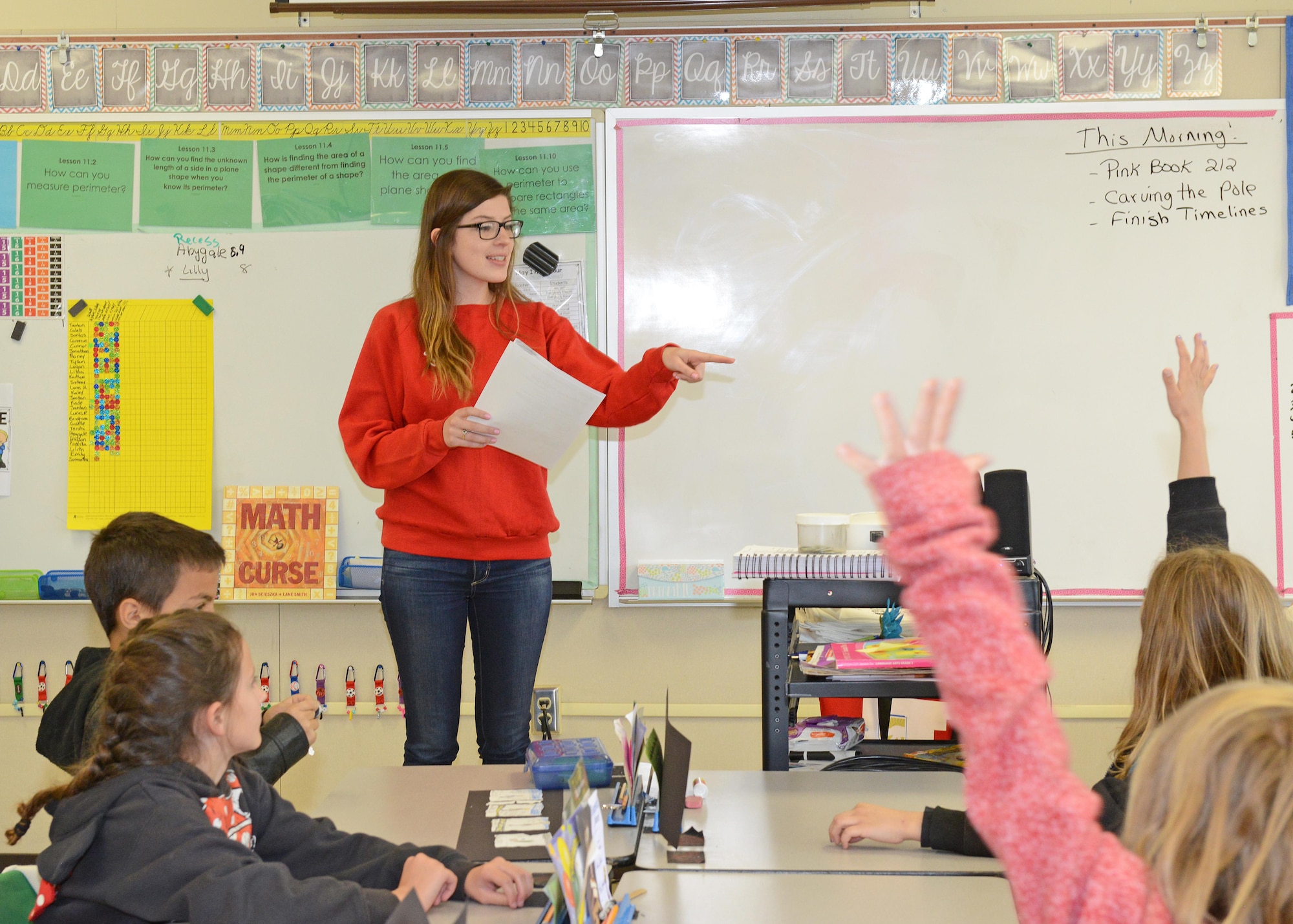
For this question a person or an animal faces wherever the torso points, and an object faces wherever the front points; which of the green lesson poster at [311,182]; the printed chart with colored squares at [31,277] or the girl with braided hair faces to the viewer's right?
the girl with braided hair

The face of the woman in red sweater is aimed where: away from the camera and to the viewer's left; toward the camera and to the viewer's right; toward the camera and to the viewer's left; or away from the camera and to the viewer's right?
toward the camera and to the viewer's right

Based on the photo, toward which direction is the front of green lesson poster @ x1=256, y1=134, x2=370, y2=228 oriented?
toward the camera

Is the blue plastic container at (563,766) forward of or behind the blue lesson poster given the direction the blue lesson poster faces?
forward

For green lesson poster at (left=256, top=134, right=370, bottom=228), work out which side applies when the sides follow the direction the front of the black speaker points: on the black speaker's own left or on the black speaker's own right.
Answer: on the black speaker's own right

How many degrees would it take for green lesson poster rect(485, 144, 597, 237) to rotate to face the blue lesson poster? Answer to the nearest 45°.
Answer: approximately 90° to its right

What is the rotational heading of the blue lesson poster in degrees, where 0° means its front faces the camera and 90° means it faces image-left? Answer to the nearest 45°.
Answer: approximately 0°

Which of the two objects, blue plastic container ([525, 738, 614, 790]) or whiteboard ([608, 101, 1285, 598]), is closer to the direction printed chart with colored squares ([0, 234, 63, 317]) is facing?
the blue plastic container

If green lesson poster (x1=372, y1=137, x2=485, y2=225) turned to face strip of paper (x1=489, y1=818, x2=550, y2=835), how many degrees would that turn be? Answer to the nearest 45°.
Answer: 0° — it already faces it

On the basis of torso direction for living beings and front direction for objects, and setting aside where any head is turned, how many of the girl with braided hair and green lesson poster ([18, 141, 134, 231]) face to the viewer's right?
1

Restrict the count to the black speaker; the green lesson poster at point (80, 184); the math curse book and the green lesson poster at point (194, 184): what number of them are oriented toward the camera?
4

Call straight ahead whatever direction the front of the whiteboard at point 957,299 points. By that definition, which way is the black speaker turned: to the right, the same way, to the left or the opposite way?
the same way

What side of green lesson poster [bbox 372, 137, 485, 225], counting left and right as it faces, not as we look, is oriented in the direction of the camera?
front
